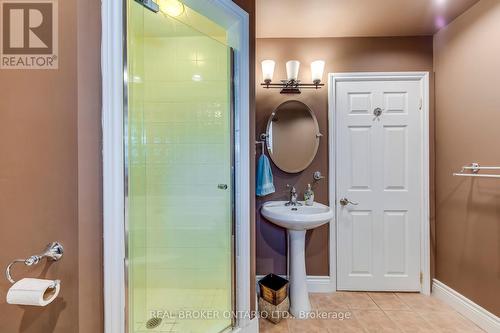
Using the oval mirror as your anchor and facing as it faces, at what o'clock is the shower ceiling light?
The shower ceiling light is roughly at 1 o'clock from the oval mirror.

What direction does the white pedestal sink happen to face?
toward the camera

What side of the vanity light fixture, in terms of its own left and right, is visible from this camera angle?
front

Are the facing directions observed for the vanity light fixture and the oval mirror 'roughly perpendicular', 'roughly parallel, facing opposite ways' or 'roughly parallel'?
roughly parallel

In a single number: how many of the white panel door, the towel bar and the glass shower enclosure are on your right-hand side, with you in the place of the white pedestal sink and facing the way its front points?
1

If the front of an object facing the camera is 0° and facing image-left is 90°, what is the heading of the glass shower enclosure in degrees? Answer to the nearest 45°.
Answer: approximately 0°

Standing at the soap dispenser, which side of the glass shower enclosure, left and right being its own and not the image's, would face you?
left

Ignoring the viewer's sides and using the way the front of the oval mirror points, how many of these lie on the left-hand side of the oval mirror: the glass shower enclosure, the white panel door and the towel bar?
2

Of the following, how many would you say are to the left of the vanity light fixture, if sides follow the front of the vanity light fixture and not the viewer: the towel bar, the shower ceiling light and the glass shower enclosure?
1
